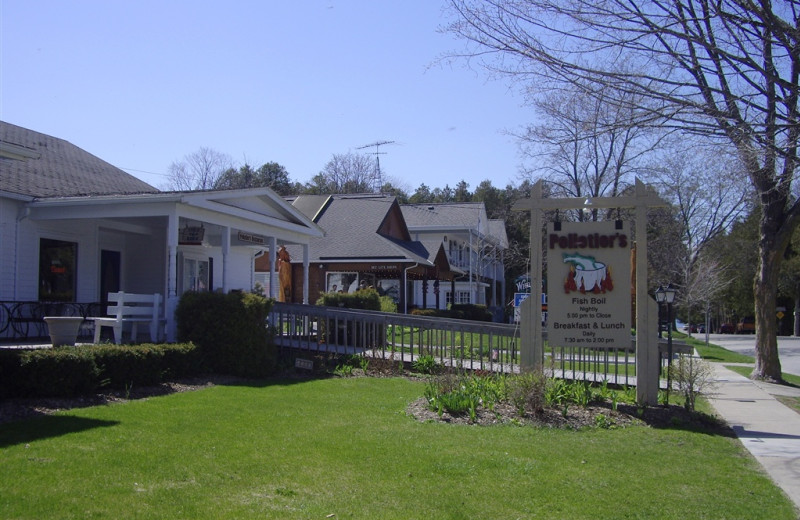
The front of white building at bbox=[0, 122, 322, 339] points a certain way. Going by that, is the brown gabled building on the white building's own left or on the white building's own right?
on the white building's own left

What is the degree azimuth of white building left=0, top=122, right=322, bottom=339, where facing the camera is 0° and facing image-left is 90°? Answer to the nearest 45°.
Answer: approximately 315°

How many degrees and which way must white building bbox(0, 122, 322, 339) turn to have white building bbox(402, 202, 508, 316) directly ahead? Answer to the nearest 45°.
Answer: approximately 90° to its left

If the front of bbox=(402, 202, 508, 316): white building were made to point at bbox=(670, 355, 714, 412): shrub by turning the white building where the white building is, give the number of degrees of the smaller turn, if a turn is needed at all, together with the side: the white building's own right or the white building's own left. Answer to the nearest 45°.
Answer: approximately 45° to the white building's own right

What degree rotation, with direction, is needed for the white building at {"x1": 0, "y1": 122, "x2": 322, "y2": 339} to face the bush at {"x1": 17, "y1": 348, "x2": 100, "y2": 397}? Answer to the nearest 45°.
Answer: approximately 45° to its right

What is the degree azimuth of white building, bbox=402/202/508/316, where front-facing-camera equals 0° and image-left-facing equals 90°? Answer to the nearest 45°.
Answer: approximately 315°
